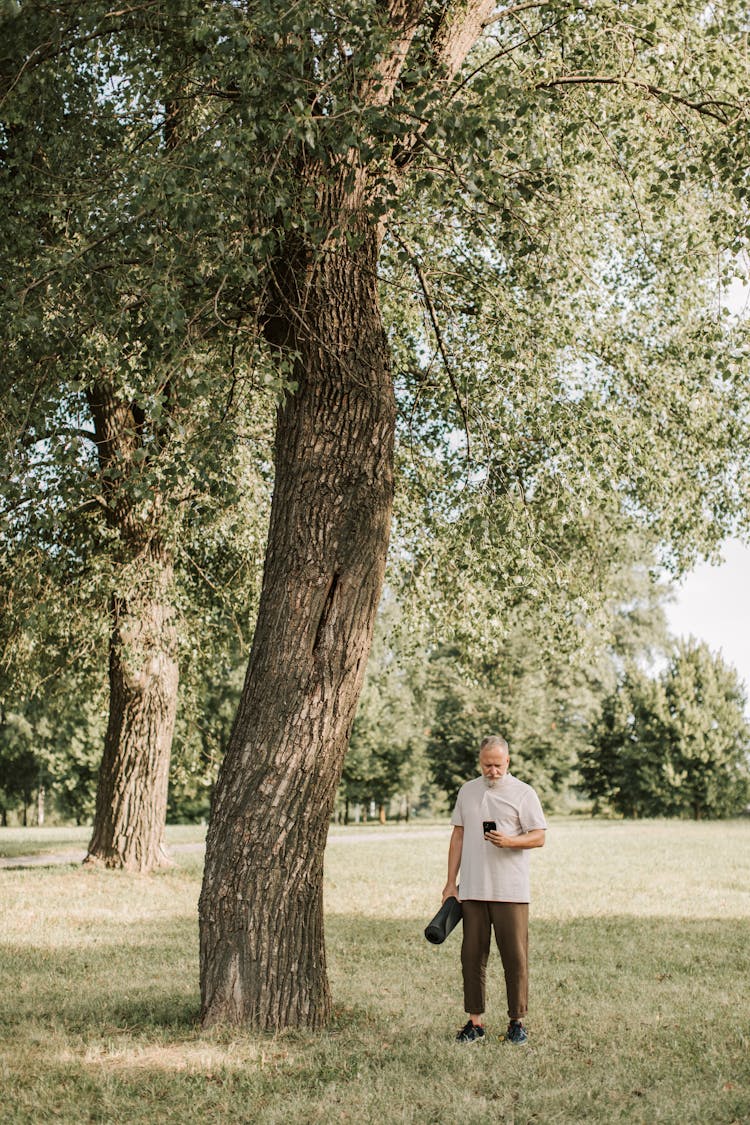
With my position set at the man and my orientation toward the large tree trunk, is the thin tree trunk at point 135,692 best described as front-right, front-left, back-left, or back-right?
front-right

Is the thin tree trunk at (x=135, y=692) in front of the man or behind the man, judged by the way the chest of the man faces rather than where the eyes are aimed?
behind

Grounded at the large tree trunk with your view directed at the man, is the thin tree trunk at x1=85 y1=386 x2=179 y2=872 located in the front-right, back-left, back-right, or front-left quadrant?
back-left

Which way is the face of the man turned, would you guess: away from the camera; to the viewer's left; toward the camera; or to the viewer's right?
toward the camera

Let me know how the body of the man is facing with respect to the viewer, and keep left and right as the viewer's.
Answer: facing the viewer
